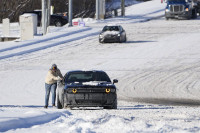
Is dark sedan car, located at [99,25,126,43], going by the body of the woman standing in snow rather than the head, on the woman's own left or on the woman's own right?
on the woman's own left

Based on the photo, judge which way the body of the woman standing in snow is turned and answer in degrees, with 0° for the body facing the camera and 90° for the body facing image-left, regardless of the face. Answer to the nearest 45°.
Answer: approximately 315°

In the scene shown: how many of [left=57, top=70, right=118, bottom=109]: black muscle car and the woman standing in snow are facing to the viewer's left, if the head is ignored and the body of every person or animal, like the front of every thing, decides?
0

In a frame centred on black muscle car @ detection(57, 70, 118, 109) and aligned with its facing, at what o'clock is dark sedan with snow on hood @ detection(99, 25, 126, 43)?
dark sedan with snow on hood @ detection(99, 25, 126, 43) is roughly at 6 o'clock from black muscle car @ detection(57, 70, 118, 109).

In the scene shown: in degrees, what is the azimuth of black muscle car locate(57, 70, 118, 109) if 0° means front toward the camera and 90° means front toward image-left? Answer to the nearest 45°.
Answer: approximately 0°
